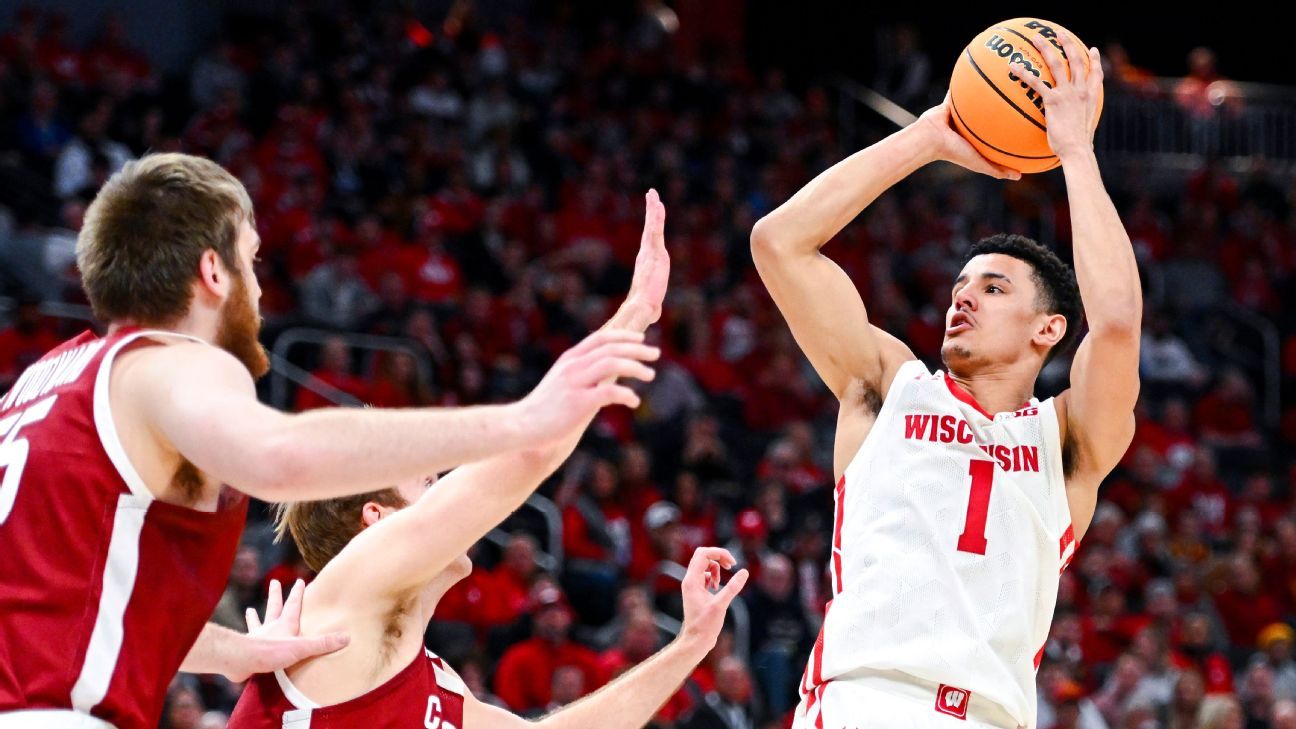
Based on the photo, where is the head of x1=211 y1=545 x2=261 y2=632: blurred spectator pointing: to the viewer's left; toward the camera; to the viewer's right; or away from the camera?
toward the camera

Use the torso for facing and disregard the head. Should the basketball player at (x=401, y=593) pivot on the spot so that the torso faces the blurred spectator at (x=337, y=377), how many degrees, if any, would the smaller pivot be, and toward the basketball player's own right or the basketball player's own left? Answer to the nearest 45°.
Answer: approximately 90° to the basketball player's own left

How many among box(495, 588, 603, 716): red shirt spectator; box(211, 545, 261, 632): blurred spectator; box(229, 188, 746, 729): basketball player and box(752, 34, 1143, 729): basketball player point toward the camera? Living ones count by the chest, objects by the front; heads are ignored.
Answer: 3

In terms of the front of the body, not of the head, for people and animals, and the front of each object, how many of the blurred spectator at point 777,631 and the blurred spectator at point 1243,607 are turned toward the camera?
2

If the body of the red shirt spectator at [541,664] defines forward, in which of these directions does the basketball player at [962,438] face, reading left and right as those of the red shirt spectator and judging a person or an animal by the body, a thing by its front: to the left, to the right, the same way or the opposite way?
the same way

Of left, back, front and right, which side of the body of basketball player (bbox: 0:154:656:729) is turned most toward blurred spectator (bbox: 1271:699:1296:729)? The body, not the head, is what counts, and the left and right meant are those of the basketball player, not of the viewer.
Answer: front

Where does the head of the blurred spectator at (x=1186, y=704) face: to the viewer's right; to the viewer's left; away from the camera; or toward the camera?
toward the camera

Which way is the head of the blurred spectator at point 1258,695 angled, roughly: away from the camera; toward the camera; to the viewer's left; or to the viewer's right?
toward the camera

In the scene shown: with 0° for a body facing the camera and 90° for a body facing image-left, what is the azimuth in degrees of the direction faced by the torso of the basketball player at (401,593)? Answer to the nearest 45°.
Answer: approximately 270°

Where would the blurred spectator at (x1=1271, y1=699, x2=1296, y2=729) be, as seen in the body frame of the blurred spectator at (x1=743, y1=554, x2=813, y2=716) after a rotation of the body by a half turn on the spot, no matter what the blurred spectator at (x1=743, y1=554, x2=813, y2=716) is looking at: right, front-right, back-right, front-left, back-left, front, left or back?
right

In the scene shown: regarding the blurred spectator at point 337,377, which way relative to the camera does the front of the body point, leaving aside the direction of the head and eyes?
toward the camera

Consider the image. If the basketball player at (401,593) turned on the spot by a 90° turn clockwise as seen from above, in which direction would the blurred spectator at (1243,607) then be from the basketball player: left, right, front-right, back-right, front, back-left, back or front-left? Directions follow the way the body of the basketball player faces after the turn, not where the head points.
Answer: back-left

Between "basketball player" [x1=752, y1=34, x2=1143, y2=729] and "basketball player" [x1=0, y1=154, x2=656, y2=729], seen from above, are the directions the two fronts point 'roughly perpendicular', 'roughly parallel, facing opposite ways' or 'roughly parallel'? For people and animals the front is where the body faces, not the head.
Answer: roughly parallel, facing opposite ways

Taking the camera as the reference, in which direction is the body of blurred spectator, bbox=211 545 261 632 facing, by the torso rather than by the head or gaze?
toward the camera

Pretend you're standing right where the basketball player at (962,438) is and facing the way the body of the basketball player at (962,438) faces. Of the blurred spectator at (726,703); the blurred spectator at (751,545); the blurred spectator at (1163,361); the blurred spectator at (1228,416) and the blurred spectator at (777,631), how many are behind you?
5

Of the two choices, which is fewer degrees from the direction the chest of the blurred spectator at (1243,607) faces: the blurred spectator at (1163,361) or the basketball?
the basketball

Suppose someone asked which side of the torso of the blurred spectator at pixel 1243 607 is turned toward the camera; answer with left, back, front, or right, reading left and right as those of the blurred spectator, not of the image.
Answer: front

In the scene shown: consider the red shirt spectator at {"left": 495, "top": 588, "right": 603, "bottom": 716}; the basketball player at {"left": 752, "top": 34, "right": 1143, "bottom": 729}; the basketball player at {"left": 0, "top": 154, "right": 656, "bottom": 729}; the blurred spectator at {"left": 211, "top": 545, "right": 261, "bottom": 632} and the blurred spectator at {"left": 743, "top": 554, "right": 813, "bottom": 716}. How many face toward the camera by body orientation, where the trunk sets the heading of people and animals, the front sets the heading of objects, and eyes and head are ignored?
4

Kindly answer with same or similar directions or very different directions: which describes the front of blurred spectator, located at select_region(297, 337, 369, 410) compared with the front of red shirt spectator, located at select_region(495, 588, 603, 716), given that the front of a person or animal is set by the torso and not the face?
same or similar directions

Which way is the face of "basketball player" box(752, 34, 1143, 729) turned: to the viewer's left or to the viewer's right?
to the viewer's left

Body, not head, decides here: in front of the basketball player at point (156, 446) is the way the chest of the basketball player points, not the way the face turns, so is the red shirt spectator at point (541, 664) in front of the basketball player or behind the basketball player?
in front
